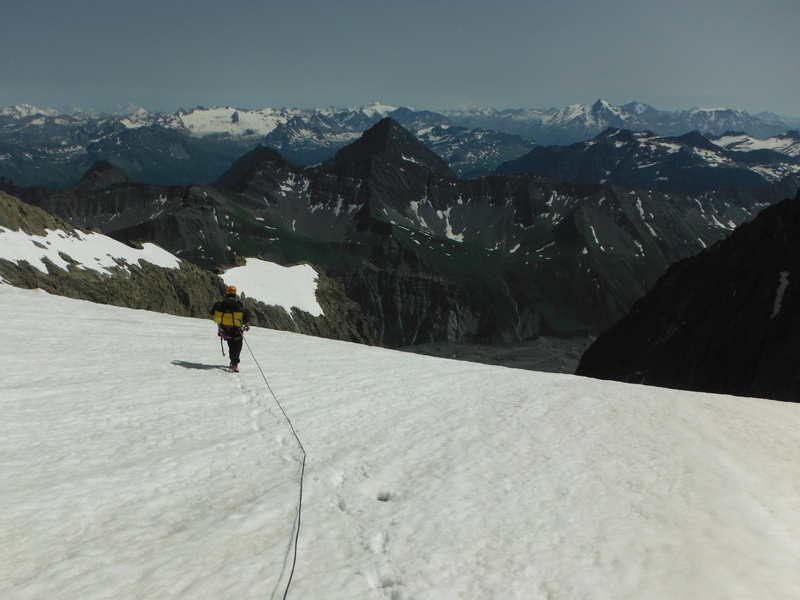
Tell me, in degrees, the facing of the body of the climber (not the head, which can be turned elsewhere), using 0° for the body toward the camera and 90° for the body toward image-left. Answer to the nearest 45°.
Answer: approximately 180°
